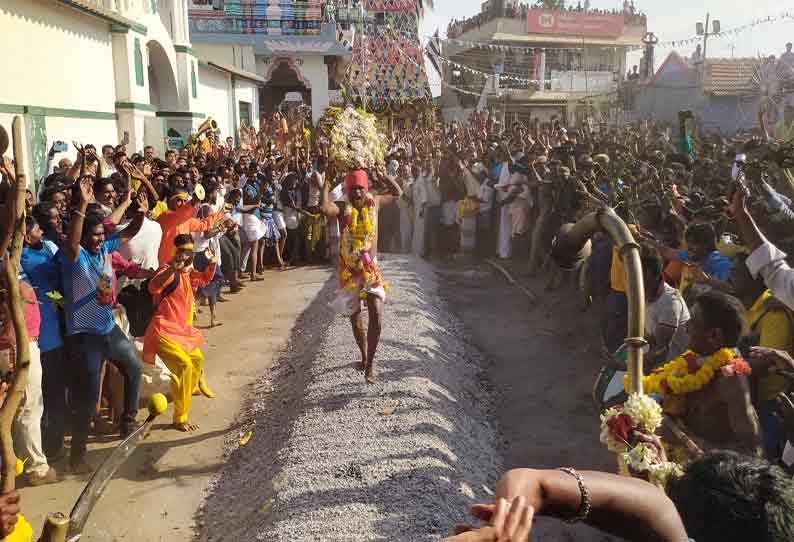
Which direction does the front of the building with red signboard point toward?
toward the camera

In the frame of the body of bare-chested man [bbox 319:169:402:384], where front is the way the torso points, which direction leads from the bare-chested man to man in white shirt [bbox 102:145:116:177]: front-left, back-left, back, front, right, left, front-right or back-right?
back-right

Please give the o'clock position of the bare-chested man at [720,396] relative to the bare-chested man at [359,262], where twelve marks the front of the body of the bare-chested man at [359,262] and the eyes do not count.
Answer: the bare-chested man at [720,396] is roughly at 11 o'clock from the bare-chested man at [359,262].

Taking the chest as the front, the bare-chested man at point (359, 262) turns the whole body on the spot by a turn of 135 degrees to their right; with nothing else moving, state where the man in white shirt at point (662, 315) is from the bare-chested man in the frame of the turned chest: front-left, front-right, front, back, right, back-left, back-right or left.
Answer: back

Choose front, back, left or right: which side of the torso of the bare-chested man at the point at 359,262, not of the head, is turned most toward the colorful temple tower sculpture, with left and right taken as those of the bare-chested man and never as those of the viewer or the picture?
back

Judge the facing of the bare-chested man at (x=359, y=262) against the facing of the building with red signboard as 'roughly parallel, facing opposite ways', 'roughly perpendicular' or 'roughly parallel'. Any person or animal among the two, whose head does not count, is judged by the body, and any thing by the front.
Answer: roughly parallel

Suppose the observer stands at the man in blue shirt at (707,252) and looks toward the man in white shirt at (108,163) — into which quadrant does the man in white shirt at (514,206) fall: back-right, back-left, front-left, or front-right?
front-right

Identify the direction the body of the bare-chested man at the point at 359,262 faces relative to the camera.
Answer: toward the camera

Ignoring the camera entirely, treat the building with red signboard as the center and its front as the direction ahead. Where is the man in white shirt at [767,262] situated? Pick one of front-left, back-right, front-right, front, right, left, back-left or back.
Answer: front

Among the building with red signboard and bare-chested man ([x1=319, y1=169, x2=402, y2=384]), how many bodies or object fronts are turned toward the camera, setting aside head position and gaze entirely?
2

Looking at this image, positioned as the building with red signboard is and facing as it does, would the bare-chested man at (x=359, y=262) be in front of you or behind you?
in front

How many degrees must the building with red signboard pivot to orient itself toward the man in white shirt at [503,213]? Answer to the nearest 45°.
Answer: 0° — it already faces them

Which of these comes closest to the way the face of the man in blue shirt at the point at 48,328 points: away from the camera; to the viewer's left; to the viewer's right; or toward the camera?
to the viewer's right
